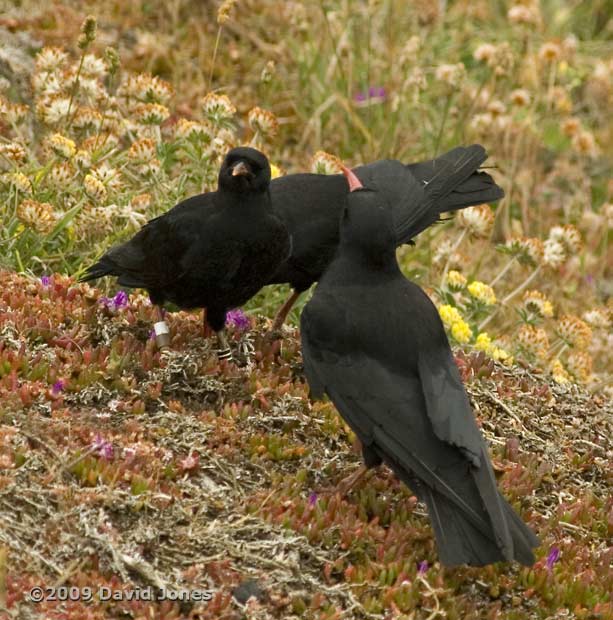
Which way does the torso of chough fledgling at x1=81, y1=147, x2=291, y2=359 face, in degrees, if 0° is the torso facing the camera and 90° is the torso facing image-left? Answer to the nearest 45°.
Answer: approximately 315°

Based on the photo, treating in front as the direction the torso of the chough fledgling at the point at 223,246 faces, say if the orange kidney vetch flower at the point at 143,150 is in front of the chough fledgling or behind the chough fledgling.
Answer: behind

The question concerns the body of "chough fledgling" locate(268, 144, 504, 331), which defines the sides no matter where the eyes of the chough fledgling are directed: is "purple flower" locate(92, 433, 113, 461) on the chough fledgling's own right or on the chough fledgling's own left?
on the chough fledgling's own left

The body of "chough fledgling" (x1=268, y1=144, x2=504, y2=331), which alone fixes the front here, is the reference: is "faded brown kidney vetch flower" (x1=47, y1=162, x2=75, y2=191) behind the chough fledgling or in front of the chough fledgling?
in front

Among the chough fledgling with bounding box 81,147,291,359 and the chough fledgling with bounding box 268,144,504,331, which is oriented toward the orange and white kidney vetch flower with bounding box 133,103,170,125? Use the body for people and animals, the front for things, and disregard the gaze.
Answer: the chough fledgling with bounding box 268,144,504,331

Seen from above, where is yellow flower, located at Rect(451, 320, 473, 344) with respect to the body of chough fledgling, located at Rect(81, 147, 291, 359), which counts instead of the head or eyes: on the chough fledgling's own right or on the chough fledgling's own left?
on the chough fledgling's own left

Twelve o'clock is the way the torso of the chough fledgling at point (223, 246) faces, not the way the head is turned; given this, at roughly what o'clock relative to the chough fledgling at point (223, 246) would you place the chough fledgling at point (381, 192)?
the chough fledgling at point (381, 192) is roughly at 9 o'clock from the chough fledgling at point (223, 246).

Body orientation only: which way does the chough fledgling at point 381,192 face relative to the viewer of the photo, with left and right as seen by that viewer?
facing to the left of the viewer

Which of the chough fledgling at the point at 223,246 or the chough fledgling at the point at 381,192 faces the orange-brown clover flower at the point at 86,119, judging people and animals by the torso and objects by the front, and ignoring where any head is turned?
the chough fledgling at the point at 381,192

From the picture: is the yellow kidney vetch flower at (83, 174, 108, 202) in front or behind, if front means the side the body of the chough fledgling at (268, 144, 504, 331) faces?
in front

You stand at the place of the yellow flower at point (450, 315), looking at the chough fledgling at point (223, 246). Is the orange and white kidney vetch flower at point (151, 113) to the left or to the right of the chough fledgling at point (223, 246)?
right

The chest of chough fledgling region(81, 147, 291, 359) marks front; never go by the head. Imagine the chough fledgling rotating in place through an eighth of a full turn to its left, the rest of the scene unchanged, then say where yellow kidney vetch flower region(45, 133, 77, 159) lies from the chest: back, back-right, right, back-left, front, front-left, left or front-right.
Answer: back-left
